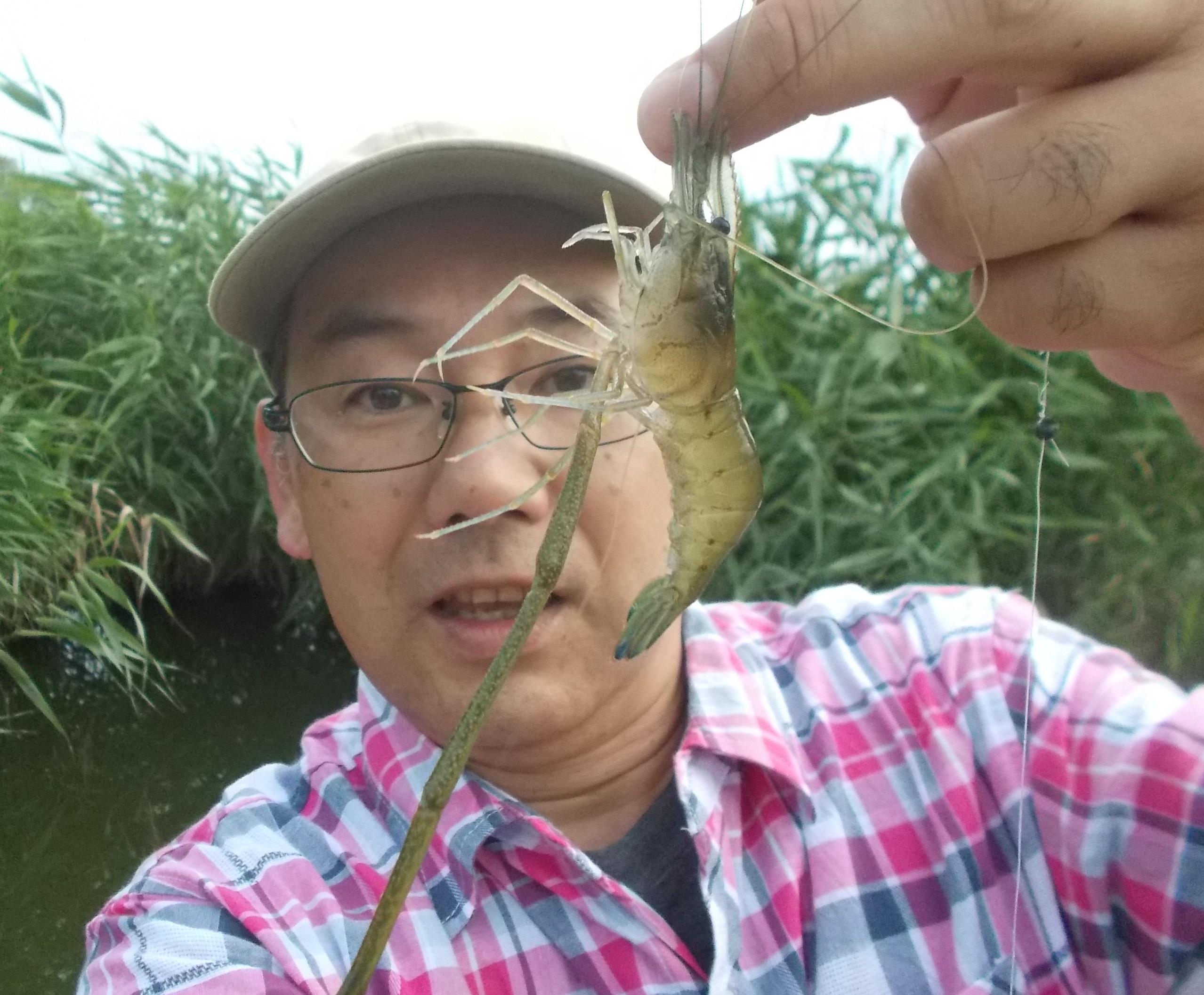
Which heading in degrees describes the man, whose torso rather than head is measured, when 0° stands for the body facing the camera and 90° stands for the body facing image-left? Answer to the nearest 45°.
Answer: approximately 0°
